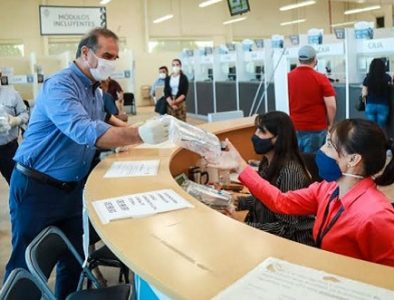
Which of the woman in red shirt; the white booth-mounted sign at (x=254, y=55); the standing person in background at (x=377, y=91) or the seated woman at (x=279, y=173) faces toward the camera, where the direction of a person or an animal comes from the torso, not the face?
the white booth-mounted sign

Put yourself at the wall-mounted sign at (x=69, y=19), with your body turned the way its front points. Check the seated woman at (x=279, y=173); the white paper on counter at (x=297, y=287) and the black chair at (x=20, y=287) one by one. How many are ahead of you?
3

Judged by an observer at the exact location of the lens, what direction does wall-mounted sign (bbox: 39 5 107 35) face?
facing the viewer

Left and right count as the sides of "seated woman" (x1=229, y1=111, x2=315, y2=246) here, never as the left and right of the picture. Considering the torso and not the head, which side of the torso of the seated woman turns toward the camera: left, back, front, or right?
left

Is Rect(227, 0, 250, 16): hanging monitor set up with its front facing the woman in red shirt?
yes

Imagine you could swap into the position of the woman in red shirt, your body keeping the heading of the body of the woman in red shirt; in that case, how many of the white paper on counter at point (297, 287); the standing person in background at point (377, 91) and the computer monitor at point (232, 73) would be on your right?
2

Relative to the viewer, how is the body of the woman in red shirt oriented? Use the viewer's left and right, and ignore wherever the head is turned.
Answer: facing to the left of the viewer

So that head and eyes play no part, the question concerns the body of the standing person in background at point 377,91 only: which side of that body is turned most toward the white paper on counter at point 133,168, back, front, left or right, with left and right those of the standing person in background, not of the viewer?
back

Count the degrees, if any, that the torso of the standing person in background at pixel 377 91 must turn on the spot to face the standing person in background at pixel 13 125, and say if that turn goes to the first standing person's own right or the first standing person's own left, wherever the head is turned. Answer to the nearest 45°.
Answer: approximately 135° to the first standing person's own left

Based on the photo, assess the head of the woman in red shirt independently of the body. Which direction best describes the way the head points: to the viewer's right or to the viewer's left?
to the viewer's left

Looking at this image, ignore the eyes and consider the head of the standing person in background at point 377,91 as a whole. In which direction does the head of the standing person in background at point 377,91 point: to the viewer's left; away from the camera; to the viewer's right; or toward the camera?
away from the camera

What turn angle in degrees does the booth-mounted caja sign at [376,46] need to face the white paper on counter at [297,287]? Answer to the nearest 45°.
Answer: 0° — it already faces it

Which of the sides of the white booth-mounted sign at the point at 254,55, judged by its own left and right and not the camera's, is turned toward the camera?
front

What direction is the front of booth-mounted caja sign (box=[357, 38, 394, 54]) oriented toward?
toward the camera

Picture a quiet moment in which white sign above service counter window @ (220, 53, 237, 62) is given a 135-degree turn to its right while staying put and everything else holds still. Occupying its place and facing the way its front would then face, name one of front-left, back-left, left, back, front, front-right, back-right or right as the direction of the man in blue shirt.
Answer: back-left

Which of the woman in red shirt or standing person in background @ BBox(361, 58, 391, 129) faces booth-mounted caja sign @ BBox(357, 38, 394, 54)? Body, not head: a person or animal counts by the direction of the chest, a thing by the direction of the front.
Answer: the standing person in background

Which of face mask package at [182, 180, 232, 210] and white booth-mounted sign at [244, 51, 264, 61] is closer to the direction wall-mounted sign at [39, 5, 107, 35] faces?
the face mask package

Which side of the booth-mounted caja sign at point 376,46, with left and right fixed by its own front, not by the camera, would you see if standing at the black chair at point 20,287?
front

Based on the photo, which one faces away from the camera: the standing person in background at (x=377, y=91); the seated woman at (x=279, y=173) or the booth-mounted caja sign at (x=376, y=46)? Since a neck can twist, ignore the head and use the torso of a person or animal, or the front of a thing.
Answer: the standing person in background
